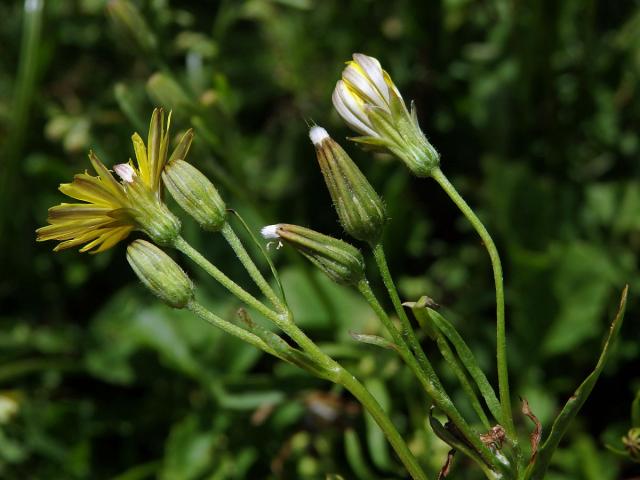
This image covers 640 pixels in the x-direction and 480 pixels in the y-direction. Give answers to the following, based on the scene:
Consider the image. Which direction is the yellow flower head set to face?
to the viewer's left

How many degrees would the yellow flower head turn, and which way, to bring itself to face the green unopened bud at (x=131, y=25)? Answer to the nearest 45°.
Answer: approximately 90° to its right
